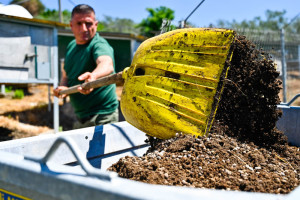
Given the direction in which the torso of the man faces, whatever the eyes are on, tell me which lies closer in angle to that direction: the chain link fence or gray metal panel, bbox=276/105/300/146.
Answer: the gray metal panel

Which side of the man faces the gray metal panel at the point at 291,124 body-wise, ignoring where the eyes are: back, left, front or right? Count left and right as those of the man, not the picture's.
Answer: left

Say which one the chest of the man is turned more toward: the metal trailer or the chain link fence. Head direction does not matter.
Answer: the metal trailer
